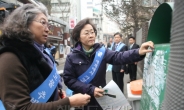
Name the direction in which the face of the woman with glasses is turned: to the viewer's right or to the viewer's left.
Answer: to the viewer's right

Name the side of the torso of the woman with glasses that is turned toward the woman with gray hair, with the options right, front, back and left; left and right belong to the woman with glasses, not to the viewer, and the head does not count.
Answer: right

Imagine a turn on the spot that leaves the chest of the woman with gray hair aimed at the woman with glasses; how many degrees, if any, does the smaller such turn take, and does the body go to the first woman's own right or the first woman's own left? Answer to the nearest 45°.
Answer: approximately 45° to the first woman's own left

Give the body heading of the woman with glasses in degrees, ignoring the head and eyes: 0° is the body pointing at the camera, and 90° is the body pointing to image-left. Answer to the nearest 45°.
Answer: approximately 315°

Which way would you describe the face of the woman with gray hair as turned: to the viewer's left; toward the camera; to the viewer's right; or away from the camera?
to the viewer's right

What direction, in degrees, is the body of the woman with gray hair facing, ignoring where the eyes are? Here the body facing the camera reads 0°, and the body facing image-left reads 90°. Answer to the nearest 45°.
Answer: approximately 270°
